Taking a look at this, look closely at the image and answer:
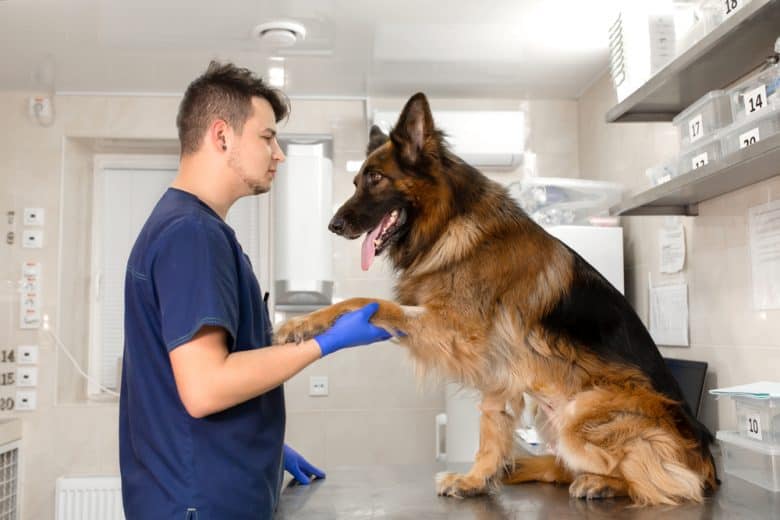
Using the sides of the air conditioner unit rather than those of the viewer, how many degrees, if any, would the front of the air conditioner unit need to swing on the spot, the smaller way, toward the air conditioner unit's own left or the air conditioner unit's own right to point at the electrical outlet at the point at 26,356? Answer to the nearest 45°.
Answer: approximately 90° to the air conditioner unit's own right

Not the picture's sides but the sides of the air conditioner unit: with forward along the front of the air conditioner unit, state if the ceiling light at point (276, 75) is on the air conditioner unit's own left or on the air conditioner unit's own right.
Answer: on the air conditioner unit's own right

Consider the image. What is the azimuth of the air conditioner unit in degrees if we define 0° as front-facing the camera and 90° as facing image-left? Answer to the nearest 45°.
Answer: approximately 0°

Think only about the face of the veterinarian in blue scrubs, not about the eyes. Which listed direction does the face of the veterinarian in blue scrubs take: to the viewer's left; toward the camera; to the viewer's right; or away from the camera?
to the viewer's right

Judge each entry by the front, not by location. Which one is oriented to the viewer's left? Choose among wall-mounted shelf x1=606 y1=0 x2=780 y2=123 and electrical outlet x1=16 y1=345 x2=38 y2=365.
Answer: the wall-mounted shelf

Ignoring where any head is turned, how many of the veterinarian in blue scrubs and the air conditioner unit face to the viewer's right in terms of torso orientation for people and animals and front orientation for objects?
1

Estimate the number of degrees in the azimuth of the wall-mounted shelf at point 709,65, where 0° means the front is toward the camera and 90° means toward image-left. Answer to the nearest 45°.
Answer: approximately 90°

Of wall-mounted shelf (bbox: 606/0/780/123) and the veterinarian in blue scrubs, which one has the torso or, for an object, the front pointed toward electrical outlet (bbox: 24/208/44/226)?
the wall-mounted shelf

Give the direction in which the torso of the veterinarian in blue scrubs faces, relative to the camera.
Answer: to the viewer's right

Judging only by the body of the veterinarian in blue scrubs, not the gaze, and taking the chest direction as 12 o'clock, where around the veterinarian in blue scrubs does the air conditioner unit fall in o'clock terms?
The air conditioner unit is roughly at 10 o'clock from the veterinarian in blue scrubs.
